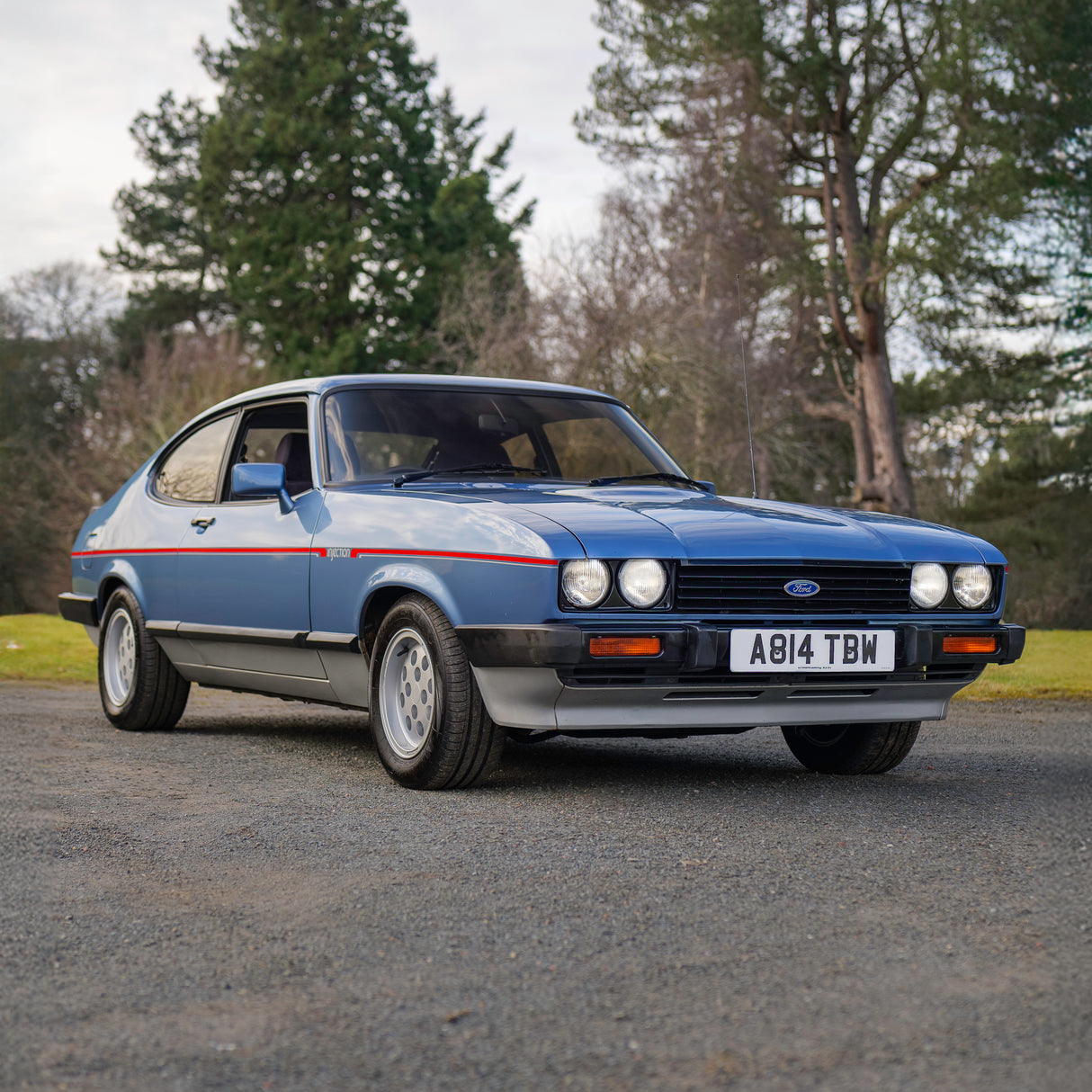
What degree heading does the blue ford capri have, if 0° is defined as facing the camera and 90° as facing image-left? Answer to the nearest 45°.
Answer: approximately 315°

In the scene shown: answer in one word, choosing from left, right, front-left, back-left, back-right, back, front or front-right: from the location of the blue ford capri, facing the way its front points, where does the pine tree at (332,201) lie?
back-left

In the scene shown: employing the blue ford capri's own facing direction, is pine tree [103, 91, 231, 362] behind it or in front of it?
behind
